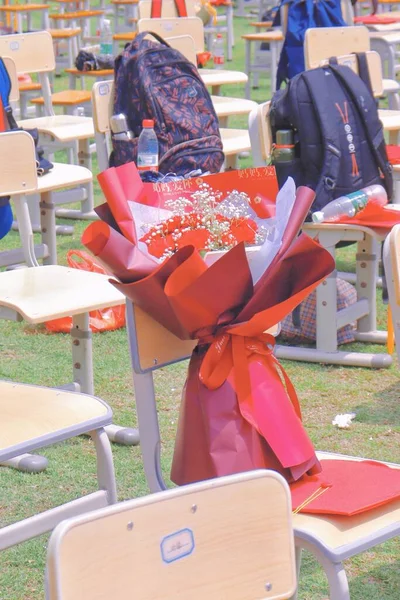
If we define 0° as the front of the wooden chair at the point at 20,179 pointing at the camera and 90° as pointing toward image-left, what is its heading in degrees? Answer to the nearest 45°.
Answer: approximately 225°
